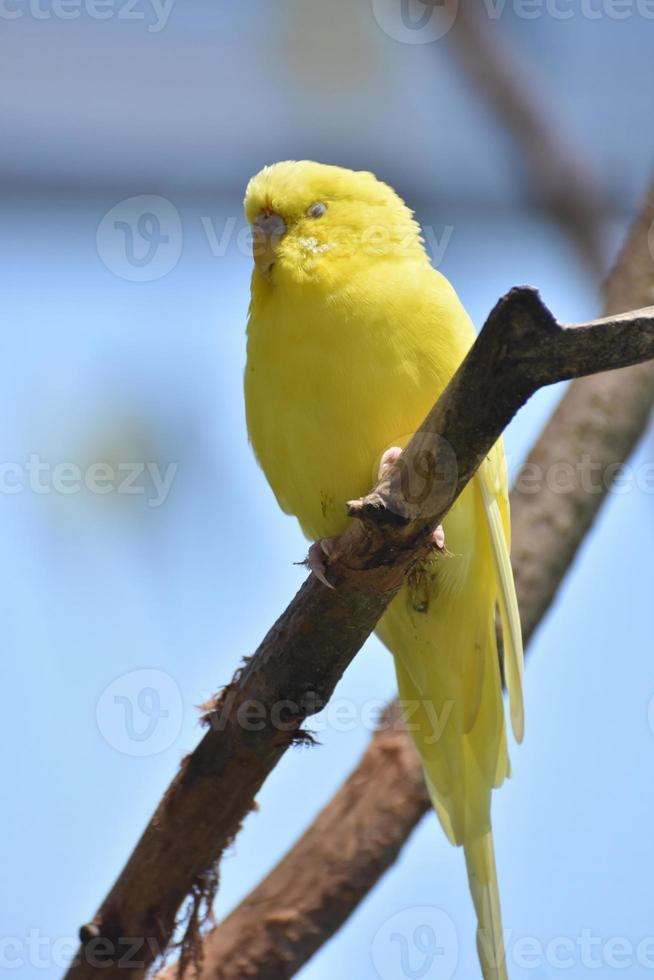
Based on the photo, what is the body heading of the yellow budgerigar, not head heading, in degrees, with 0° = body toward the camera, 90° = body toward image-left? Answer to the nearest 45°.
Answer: approximately 45°

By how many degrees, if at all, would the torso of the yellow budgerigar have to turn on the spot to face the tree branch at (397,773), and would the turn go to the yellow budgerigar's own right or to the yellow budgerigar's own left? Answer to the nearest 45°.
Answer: approximately 135° to the yellow budgerigar's own right
